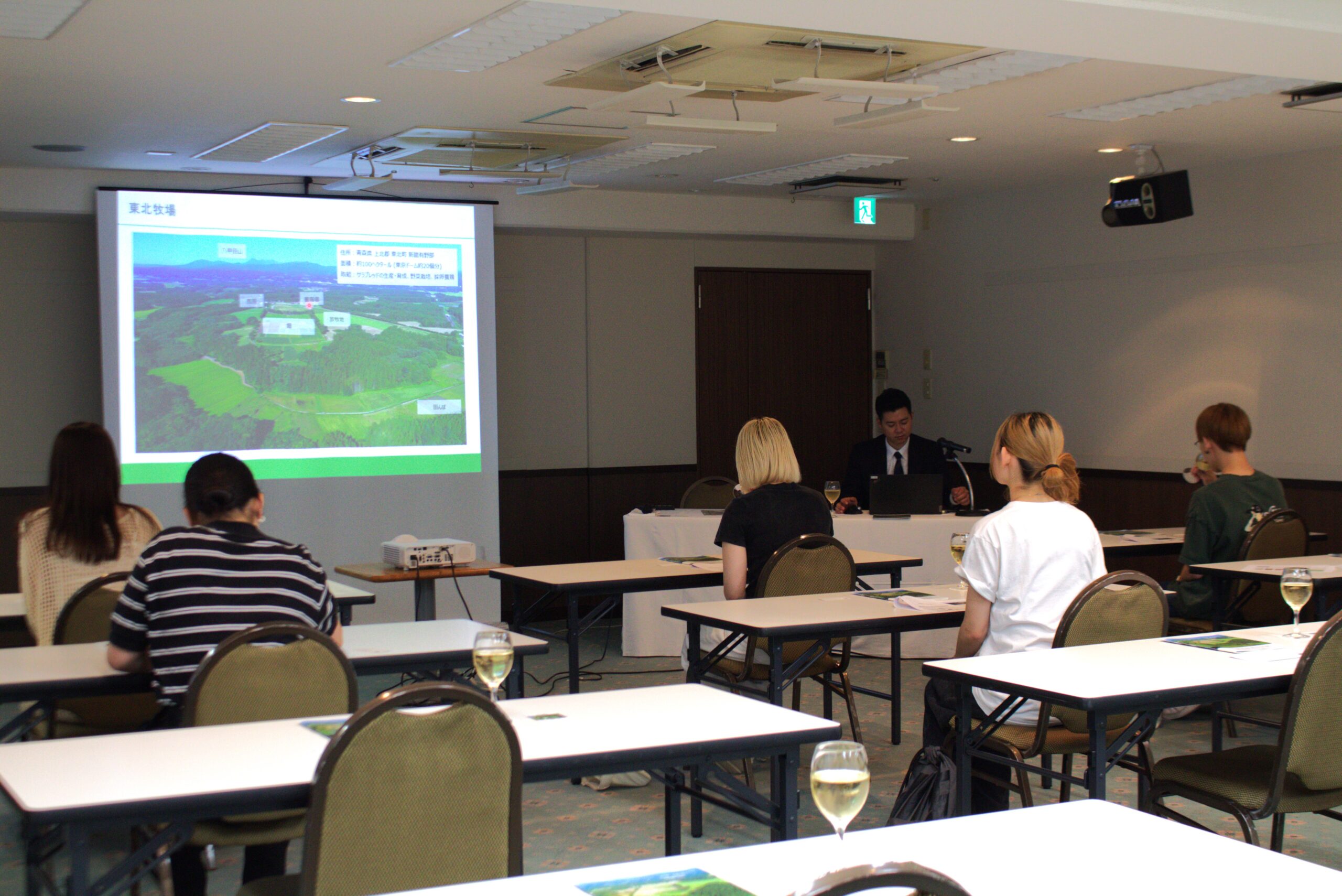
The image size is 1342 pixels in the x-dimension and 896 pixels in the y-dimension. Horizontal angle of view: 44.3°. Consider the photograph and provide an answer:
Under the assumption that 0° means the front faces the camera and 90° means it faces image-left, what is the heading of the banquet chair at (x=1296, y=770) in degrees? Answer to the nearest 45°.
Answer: approximately 135°

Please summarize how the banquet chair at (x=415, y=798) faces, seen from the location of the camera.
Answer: facing away from the viewer and to the left of the viewer

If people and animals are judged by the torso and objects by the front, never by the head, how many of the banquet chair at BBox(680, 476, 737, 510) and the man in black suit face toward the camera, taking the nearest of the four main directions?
2

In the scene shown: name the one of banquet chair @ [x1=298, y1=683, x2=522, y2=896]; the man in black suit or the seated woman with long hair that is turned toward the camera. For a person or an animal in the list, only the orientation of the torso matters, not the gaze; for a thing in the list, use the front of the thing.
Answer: the man in black suit

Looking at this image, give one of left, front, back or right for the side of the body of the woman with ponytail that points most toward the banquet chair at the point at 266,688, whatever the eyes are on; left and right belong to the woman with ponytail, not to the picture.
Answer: left

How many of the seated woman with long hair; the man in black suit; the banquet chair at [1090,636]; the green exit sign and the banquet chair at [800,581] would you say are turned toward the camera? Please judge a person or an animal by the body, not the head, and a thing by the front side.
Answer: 2

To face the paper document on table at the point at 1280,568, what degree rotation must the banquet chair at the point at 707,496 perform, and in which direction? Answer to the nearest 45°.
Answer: approximately 45° to its left

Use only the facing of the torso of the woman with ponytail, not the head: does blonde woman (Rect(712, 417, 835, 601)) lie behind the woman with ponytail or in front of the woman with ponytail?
in front

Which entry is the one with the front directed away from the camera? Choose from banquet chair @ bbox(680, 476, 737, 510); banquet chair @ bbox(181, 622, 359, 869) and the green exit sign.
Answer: banquet chair @ bbox(181, 622, 359, 869)

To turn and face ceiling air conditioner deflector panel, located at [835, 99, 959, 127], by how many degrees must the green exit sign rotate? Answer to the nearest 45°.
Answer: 0° — it already faces it

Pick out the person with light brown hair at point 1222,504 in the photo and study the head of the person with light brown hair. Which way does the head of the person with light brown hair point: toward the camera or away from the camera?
away from the camera

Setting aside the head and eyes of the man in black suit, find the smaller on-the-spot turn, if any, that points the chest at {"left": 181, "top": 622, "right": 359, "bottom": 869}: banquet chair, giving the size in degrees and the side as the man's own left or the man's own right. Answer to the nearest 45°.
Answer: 0° — they already face it

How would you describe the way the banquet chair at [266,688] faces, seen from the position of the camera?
facing away from the viewer

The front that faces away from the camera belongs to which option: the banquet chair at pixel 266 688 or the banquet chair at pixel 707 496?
the banquet chair at pixel 266 688

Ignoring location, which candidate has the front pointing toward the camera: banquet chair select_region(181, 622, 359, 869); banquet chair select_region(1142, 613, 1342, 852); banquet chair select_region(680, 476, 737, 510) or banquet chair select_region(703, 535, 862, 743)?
banquet chair select_region(680, 476, 737, 510)

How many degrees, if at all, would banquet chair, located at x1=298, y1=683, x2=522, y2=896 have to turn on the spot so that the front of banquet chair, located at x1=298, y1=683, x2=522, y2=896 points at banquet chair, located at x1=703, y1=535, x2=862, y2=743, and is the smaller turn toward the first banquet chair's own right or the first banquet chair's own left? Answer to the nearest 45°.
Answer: approximately 90° to the first banquet chair's own right
